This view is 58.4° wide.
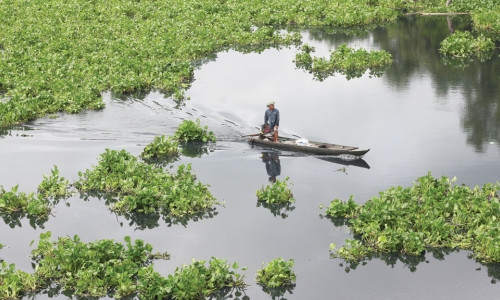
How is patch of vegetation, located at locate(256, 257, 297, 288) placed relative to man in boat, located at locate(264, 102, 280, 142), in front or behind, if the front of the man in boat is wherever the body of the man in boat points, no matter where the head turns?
in front

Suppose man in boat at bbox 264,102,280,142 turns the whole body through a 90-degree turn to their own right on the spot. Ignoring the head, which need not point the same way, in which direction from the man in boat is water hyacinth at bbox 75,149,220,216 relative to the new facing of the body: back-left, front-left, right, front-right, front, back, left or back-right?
front

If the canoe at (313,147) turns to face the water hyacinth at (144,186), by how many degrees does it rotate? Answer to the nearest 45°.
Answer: approximately 135° to its right

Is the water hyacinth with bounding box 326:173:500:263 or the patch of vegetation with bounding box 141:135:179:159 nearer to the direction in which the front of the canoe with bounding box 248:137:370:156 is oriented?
the water hyacinth

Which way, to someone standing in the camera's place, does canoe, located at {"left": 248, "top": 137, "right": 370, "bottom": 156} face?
facing to the right of the viewer

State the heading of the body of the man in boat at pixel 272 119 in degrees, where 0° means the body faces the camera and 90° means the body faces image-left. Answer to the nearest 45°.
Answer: approximately 315°

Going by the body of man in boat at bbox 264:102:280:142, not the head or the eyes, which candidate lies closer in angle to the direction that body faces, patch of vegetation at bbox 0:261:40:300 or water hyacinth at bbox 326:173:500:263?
the water hyacinth

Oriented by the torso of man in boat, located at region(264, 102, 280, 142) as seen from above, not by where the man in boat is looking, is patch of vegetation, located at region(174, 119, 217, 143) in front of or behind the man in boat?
behind

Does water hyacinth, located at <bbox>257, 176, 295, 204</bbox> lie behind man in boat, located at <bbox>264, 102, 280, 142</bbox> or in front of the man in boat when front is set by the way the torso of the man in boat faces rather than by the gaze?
in front

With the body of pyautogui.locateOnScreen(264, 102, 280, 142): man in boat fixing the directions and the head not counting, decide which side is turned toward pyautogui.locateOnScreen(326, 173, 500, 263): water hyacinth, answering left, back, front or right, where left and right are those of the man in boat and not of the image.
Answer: front
